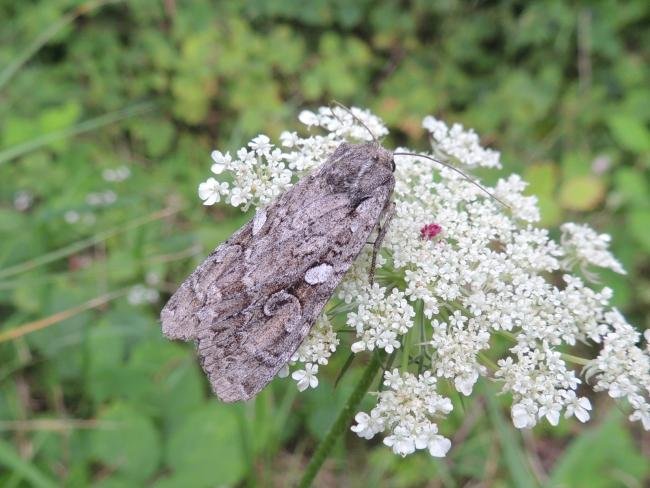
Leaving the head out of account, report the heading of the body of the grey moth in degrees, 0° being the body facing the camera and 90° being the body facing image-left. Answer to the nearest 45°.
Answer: approximately 225°
